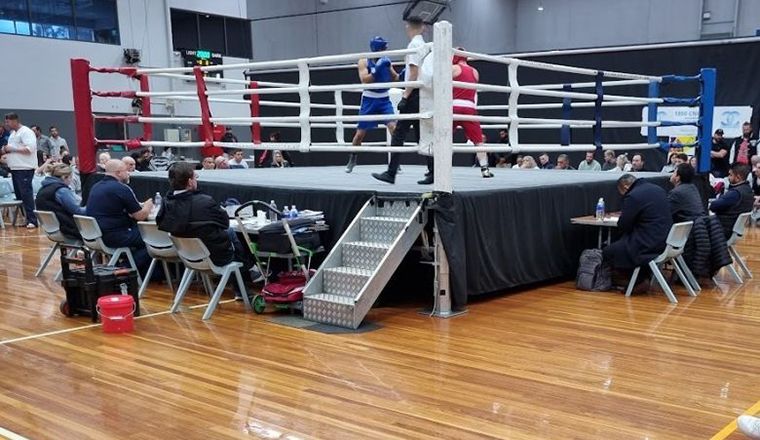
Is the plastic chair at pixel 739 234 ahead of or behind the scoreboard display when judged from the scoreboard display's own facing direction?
ahead

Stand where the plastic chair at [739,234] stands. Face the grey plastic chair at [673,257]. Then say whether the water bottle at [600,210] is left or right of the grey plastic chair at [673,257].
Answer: right

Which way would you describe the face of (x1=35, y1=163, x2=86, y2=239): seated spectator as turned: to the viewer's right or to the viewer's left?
to the viewer's right

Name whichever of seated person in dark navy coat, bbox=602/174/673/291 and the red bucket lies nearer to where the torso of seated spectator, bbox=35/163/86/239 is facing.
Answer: the seated person in dark navy coat

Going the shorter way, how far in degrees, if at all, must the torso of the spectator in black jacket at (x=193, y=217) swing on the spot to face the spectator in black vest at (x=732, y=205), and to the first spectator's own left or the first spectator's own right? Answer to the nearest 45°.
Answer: approximately 45° to the first spectator's own right

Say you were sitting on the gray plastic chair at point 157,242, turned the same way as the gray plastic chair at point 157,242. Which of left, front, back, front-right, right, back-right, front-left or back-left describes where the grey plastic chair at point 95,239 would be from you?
left

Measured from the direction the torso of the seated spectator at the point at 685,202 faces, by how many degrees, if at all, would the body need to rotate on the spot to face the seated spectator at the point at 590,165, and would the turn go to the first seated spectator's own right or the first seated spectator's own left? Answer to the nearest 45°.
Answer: approximately 45° to the first seated spectator's own right

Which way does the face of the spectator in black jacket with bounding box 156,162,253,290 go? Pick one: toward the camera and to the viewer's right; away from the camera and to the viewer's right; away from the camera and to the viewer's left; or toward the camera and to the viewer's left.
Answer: away from the camera and to the viewer's right

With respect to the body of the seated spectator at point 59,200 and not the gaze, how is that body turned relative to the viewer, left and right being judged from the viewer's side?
facing away from the viewer and to the right of the viewer

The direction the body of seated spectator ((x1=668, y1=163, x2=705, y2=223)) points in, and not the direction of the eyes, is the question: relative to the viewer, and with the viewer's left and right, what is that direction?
facing away from the viewer and to the left of the viewer

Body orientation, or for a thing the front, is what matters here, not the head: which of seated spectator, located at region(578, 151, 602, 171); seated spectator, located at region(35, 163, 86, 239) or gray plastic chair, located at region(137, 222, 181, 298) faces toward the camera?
seated spectator, located at region(578, 151, 602, 171)

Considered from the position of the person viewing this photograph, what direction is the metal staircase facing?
facing the viewer and to the left of the viewer

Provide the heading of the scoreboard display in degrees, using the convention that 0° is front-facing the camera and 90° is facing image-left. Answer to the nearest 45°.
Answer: approximately 315°

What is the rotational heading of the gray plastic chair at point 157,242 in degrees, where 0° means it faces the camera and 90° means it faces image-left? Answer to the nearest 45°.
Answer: approximately 225°

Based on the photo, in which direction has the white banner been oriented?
toward the camera

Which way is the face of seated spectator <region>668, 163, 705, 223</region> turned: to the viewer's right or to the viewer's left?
to the viewer's left
